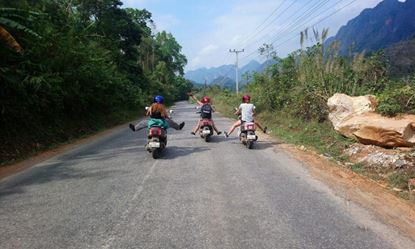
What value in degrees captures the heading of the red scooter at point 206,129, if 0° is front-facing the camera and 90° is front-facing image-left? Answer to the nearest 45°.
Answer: approximately 180°

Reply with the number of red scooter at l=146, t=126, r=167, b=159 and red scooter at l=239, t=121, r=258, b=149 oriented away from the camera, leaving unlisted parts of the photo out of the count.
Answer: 2

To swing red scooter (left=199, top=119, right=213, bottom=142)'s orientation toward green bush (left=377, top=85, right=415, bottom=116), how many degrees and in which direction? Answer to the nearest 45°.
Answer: approximately 135° to its right

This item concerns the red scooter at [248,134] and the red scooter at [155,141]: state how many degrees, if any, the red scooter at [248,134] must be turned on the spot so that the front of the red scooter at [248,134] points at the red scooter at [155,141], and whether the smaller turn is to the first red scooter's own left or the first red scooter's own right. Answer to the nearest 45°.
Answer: approximately 135° to the first red scooter's own left

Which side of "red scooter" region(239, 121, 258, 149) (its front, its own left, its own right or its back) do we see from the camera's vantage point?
back

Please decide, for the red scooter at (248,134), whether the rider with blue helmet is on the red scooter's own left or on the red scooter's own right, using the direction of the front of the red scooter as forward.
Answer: on the red scooter's own left

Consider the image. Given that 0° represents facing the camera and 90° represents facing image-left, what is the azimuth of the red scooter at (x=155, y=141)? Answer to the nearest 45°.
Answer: approximately 180°

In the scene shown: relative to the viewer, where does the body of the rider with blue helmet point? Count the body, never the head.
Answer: away from the camera
